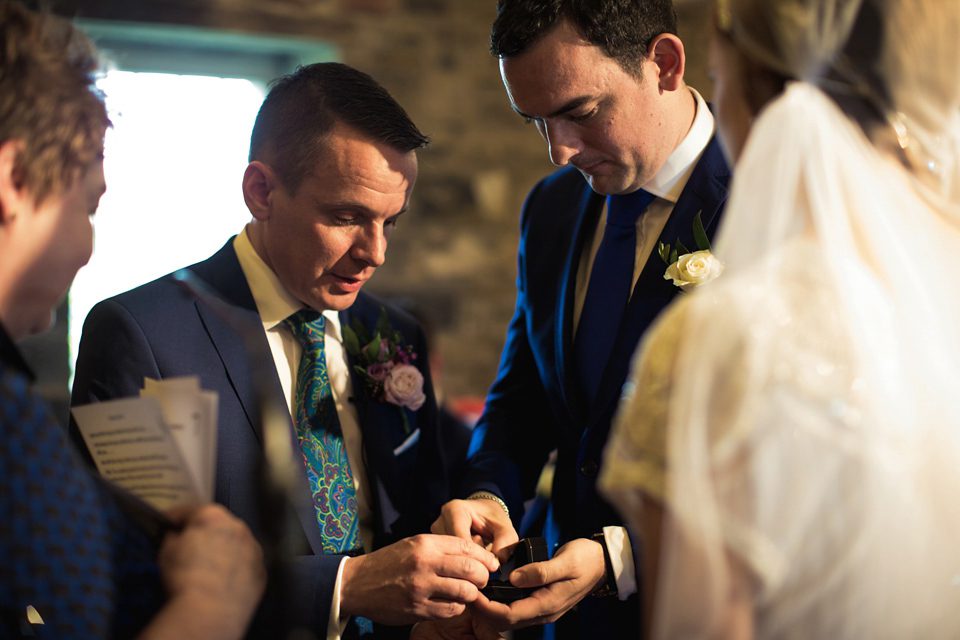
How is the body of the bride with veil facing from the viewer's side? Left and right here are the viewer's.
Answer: facing away from the viewer and to the left of the viewer

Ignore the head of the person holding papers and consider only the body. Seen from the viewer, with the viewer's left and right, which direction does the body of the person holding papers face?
facing away from the viewer and to the right of the viewer

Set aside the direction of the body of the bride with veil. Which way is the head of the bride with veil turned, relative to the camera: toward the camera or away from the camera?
away from the camera

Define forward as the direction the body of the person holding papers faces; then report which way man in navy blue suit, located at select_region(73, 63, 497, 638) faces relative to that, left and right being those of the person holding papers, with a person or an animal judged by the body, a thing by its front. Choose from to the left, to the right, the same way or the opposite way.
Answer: to the right

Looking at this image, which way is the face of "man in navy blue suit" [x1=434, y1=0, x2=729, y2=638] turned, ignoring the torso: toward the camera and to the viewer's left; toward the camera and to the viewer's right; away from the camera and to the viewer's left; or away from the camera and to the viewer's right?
toward the camera and to the viewer's left

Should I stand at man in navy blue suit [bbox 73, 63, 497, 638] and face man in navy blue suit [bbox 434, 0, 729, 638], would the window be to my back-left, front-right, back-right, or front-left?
back-left

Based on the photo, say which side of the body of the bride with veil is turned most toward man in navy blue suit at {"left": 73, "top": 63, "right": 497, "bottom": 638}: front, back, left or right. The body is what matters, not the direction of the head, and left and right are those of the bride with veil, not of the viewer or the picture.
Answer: front

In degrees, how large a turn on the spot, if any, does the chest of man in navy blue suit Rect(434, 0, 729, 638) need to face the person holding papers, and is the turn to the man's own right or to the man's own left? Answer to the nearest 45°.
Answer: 0° — they already face them

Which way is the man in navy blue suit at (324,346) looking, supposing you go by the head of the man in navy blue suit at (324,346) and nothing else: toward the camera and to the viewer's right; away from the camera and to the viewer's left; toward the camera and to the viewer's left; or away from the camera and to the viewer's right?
toward the camera and to the viewer's right

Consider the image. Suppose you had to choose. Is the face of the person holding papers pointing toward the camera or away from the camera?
away from the camera

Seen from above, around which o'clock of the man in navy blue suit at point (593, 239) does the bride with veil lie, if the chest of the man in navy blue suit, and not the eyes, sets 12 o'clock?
The bride with veil is roughly at 10 o'clock from the man in navy blue suit.

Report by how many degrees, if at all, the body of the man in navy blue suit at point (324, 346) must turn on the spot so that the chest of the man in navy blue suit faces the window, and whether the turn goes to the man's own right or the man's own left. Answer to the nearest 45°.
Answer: approximately 135° to the man's own left

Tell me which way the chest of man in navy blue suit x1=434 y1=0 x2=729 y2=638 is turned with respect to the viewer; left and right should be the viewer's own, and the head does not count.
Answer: facing the viewer and to the left of the viewer
